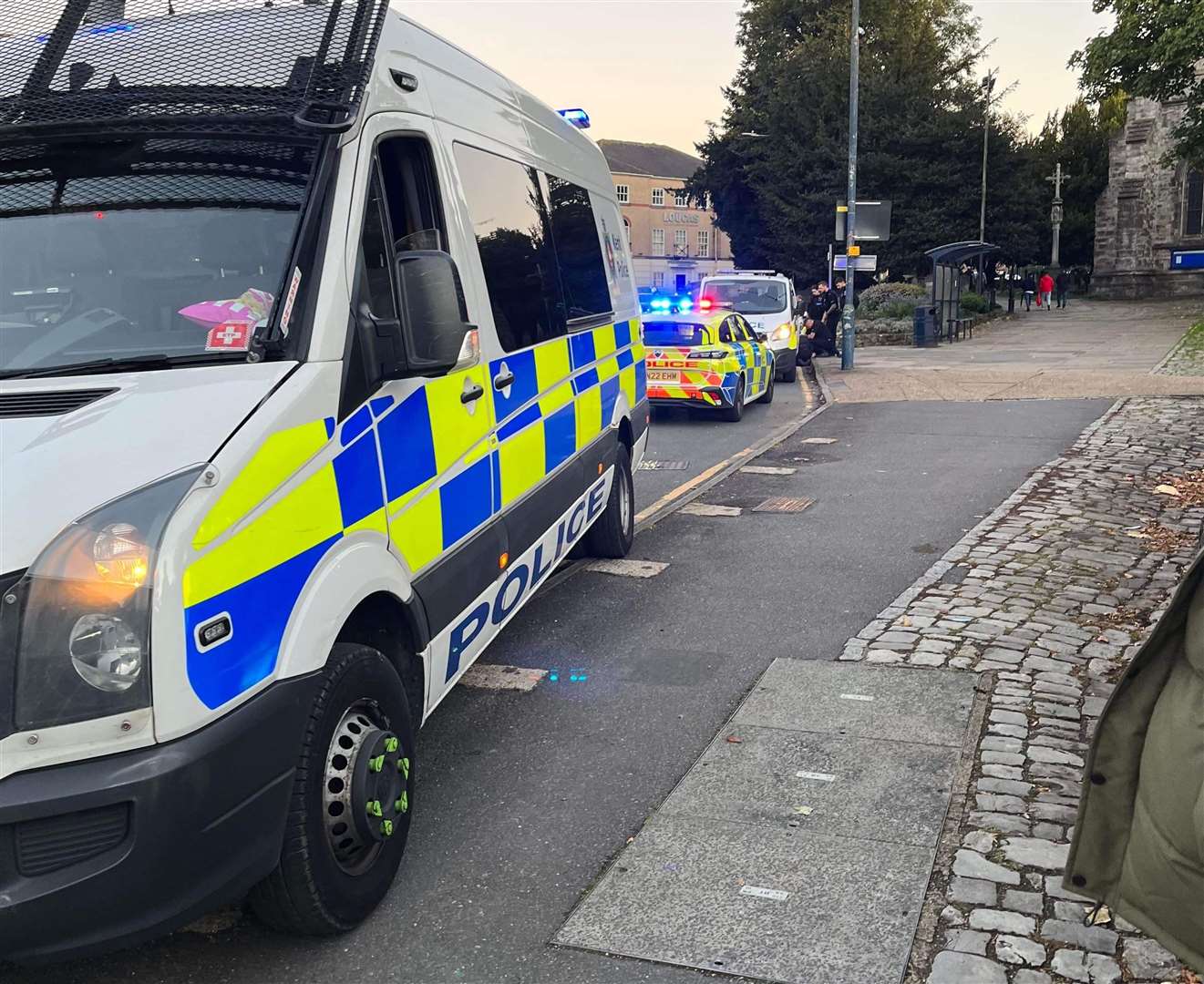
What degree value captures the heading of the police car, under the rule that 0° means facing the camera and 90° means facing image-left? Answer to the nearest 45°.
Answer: approximately 225°

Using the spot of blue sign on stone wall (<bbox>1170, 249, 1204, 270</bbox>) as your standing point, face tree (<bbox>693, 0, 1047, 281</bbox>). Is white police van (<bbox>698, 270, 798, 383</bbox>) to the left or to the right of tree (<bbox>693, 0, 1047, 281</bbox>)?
left

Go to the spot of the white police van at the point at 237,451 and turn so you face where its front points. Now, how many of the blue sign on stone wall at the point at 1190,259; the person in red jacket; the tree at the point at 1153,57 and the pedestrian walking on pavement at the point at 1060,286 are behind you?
4

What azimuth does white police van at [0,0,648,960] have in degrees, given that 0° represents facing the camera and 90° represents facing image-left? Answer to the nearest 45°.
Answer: approximately 45°

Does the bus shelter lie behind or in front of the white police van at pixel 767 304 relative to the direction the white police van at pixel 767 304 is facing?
behind

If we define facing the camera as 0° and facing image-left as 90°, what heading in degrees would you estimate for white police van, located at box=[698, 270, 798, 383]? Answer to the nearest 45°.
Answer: approximately 0°

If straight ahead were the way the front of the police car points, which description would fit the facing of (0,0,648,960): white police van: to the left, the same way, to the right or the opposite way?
the opposite way

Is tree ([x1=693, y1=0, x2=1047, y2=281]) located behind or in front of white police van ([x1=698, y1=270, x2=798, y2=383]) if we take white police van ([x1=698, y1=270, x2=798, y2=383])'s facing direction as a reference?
behind

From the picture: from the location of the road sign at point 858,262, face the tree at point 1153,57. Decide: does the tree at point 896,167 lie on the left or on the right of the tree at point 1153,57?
left

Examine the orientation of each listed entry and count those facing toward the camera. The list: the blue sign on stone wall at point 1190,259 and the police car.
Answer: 1

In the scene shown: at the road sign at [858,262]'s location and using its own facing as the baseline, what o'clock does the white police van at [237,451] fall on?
The white police van is roughly at 12 o'clock from the road sign.

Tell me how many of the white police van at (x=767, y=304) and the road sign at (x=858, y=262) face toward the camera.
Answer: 2

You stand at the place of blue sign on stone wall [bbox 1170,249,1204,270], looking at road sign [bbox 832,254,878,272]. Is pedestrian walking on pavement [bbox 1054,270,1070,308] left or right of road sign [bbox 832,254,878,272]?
right
